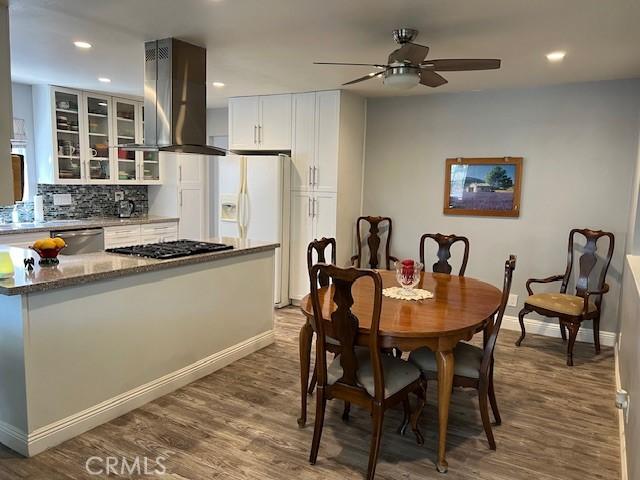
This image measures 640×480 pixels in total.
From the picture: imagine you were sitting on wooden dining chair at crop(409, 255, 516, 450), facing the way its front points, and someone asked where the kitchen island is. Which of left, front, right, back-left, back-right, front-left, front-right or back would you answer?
front

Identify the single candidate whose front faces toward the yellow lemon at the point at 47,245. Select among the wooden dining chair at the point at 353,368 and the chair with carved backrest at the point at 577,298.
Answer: the chair with carved backrest

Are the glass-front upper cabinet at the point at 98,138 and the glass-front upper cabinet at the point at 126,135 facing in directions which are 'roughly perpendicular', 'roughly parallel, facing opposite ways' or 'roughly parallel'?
roughly parallel

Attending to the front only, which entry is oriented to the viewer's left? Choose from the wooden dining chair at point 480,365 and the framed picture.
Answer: the wooden dining chair

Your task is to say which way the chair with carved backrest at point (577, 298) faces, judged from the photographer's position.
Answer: facing the viewer and to the left of the viewer

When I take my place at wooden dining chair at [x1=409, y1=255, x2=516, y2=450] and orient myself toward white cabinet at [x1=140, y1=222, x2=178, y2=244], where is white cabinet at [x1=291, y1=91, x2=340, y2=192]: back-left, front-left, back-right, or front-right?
front-right

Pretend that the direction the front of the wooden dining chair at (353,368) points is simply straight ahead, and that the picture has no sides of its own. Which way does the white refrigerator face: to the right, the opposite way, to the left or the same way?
the opposite way

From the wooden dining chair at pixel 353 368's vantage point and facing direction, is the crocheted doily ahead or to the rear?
ahead

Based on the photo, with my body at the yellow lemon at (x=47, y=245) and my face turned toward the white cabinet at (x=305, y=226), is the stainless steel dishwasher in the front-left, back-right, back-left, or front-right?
front-left

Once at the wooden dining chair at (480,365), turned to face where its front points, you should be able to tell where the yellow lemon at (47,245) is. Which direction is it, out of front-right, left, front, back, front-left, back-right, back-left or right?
front

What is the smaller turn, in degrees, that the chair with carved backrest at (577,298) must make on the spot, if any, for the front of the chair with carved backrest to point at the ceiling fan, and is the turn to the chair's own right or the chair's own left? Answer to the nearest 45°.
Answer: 0° — it already faces it

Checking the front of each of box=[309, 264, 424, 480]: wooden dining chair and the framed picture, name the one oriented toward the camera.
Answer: the framed picture

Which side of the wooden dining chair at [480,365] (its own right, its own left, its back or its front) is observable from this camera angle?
left

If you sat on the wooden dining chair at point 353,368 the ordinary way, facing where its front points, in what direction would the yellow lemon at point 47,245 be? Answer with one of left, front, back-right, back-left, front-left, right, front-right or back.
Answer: back-left

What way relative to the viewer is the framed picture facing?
toward the camera

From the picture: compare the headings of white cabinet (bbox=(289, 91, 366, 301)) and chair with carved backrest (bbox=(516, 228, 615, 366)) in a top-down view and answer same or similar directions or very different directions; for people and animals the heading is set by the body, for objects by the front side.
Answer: same or similar directions

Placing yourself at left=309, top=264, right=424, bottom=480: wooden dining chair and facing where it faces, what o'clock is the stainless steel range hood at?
The stainless steel range hood is roughly at 9 o'clock from the wooden dining chair.

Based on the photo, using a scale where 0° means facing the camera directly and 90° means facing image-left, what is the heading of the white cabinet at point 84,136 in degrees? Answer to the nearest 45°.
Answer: approximately 315°
